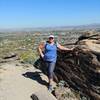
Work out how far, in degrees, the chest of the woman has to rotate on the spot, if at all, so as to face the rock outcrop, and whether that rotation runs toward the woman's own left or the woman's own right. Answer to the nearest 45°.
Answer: approximately 90° to the woman's own left

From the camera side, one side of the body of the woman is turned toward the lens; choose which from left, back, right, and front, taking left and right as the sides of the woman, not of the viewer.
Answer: front
